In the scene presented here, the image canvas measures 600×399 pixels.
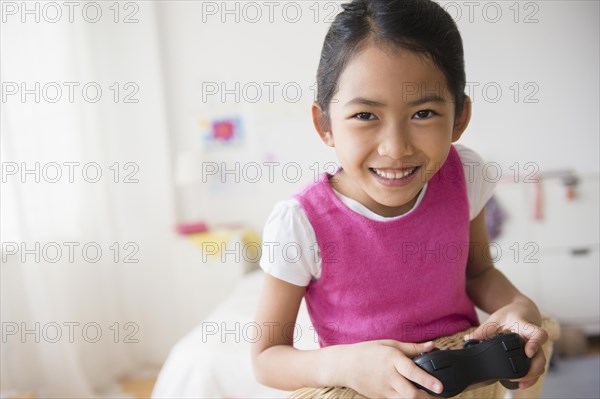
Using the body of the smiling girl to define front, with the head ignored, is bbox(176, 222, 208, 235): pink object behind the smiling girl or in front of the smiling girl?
behind

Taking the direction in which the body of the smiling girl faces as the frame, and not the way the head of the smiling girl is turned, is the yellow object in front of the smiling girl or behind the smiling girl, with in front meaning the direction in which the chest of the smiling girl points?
behind

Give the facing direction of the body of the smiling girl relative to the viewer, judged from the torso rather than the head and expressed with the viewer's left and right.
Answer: facing the viewer and to the right of the viewer

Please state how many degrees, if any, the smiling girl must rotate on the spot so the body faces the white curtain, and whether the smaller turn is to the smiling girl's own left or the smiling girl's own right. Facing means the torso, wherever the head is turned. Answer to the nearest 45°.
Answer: approximately 180°
